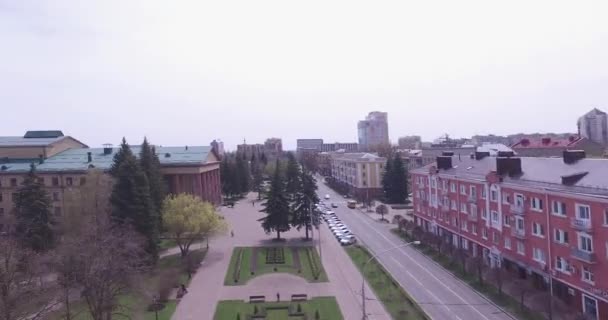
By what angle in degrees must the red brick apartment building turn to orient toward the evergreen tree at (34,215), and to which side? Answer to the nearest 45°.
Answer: approximately 45° to its right

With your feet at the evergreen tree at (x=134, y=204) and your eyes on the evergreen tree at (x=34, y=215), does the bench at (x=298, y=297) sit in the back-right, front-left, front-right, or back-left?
back-left

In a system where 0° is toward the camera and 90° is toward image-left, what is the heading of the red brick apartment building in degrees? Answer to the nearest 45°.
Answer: approximately 45°
